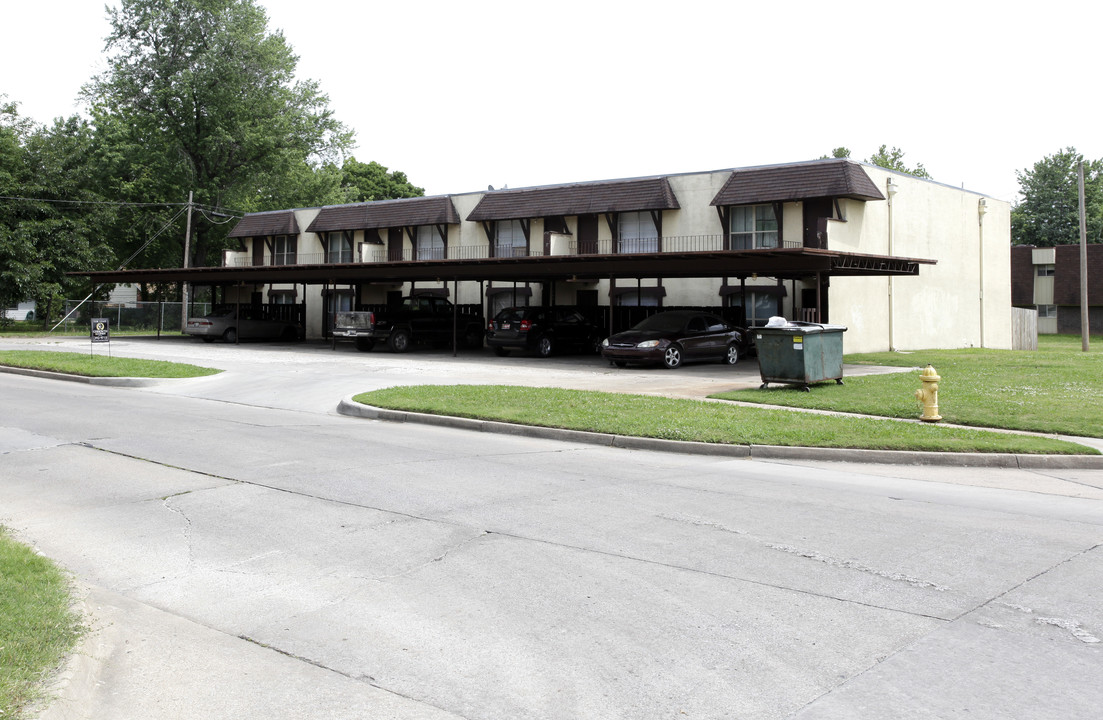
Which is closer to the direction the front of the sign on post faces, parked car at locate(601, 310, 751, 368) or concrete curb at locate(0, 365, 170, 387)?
the concrete curb

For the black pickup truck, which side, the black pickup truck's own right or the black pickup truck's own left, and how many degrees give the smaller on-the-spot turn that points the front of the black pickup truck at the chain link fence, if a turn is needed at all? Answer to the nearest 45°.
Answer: approximately 90° to the black pickup truck's own left

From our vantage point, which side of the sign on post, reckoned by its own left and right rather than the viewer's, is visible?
front

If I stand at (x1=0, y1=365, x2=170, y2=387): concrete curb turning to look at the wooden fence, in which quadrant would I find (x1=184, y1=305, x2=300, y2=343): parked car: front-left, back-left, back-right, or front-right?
front-left

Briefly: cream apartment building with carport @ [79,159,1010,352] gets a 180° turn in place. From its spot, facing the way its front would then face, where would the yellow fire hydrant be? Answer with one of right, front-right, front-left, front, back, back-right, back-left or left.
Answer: back-right

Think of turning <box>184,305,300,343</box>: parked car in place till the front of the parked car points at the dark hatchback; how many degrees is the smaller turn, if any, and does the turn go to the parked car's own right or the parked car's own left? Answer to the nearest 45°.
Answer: approximately 90° to the parked car's own right

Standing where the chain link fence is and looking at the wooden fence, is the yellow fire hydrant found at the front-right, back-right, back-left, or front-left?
front-right

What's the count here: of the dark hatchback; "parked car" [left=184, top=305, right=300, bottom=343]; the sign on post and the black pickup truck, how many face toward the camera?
1

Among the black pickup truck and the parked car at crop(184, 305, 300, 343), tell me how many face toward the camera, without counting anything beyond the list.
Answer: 0
